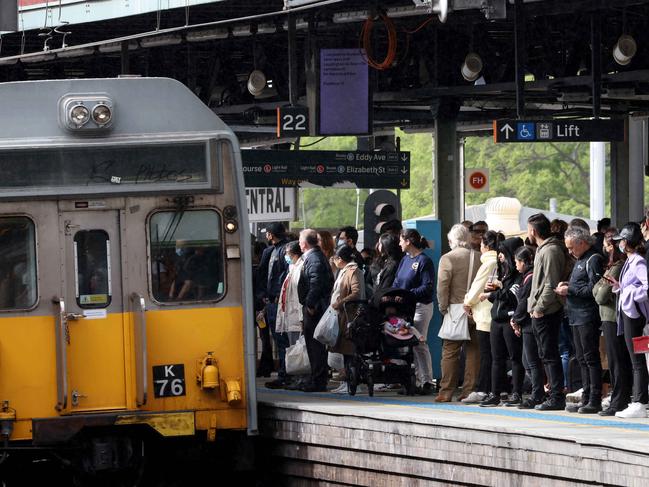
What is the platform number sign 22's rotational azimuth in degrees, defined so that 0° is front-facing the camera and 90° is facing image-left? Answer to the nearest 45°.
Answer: approximately 0°

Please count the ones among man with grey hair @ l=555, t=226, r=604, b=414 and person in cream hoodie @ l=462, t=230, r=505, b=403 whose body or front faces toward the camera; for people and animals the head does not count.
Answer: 0

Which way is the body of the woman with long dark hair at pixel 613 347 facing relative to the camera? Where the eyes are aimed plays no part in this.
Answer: to the viewer's left

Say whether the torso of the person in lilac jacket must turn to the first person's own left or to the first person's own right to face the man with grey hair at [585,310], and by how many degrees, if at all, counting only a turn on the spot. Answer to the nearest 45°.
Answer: approximately 45° to the first person's own right

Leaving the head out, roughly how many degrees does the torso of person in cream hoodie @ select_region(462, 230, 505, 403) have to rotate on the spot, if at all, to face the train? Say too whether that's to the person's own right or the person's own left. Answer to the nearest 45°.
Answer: approximately 45° to the person's own left

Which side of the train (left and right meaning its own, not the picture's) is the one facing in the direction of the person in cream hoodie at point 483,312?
left

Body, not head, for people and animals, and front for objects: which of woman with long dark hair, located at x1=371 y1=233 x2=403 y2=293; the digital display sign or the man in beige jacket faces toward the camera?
the digital display sign

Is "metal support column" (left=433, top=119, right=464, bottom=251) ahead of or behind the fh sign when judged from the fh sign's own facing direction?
ahead

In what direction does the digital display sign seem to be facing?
toward the camera

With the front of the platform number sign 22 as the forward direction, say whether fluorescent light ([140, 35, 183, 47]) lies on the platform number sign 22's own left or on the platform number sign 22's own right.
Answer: on the platform number sign 22's own right
